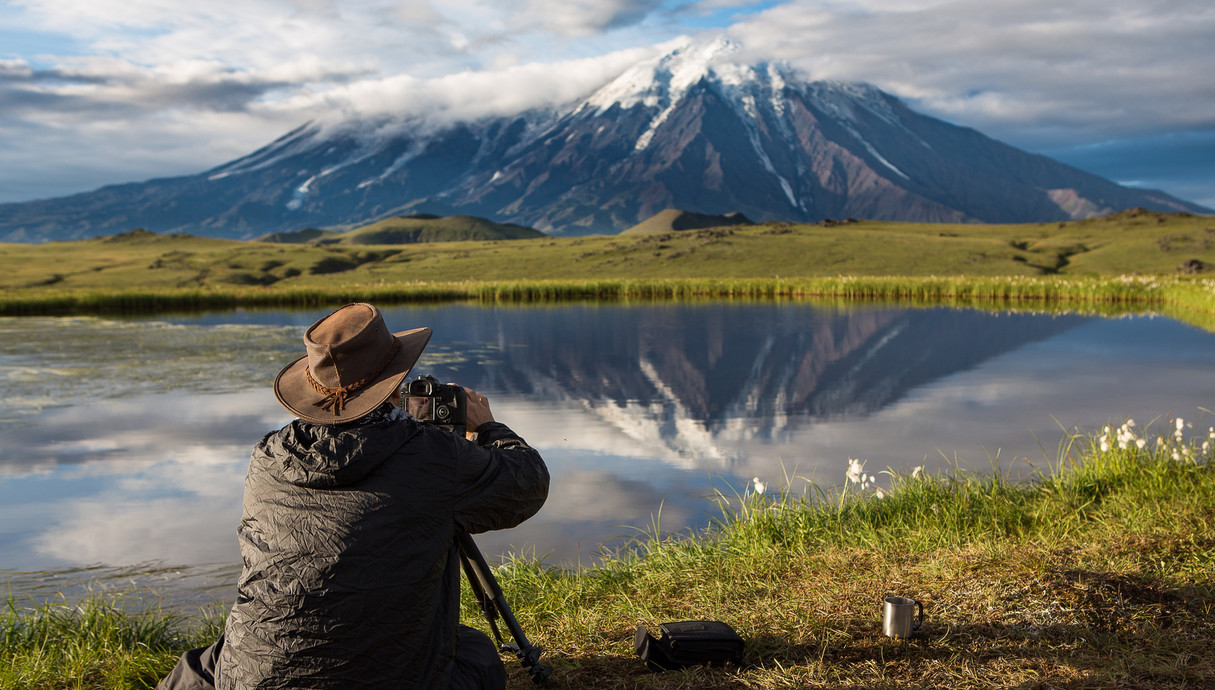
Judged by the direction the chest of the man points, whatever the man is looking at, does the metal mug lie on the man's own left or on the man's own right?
on the man's own right

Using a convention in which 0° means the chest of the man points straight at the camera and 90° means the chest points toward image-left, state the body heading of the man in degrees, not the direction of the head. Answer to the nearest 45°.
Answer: approximately 180°

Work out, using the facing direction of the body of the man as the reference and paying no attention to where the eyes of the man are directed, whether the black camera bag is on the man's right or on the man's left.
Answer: on the man's right
